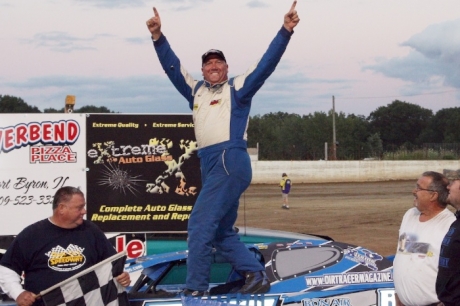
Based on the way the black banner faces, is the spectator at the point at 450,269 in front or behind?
in front

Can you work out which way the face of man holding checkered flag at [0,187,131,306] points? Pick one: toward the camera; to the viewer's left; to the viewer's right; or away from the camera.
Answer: to the viewer's right

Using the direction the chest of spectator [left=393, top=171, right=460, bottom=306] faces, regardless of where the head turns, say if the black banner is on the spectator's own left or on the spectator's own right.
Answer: on the spectator's own right

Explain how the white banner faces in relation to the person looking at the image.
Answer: facing the viewer

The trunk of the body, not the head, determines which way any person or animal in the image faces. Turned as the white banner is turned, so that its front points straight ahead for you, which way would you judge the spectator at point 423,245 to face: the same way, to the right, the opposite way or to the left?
to the right

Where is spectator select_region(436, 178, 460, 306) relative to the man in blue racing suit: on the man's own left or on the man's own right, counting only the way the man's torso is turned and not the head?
on the man's own left

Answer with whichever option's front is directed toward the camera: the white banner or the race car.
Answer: the white banner

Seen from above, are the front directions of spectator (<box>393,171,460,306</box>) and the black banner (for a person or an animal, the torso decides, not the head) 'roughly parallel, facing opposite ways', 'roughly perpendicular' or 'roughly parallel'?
roughly perpendicular

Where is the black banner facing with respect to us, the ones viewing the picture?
facing the viewer

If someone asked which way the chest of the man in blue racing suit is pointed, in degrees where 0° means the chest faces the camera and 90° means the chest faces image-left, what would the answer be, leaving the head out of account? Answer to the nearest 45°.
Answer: approximately 45°
